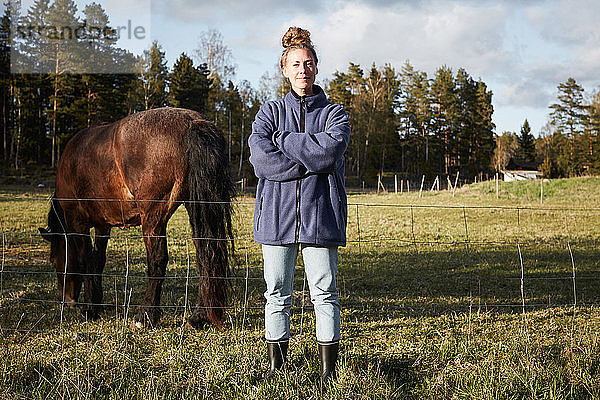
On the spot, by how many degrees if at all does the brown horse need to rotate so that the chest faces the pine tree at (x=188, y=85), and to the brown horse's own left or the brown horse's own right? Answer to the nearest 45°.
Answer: approximately 45° to the brown horse's own right

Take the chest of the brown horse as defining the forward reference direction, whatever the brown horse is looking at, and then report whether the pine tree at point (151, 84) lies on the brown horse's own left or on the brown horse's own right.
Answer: on the brown horse's own right

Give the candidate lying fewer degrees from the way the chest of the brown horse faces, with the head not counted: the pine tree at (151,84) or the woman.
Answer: the pine tree

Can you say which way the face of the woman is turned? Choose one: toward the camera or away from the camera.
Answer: toward the camera

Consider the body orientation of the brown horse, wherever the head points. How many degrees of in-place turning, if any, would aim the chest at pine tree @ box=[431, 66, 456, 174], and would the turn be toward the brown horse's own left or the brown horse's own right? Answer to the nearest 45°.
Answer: approximately 90° to the brown horse's own right

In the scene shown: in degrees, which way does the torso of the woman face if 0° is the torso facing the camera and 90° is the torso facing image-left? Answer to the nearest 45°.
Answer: approximately 0°

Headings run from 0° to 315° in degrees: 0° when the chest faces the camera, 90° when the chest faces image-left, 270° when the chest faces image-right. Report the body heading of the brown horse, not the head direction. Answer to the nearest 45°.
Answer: approximately 135°

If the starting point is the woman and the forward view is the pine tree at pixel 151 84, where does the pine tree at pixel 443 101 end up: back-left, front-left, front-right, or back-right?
front-right

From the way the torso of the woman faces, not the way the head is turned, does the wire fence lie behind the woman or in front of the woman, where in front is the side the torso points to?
behind

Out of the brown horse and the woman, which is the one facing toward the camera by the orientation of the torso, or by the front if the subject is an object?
the woman

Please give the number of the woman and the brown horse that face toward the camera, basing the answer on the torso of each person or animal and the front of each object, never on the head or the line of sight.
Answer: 1

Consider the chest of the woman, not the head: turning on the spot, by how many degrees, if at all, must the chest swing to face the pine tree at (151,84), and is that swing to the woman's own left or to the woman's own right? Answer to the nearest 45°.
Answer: approximately 180°

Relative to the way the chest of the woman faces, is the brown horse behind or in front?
behind
